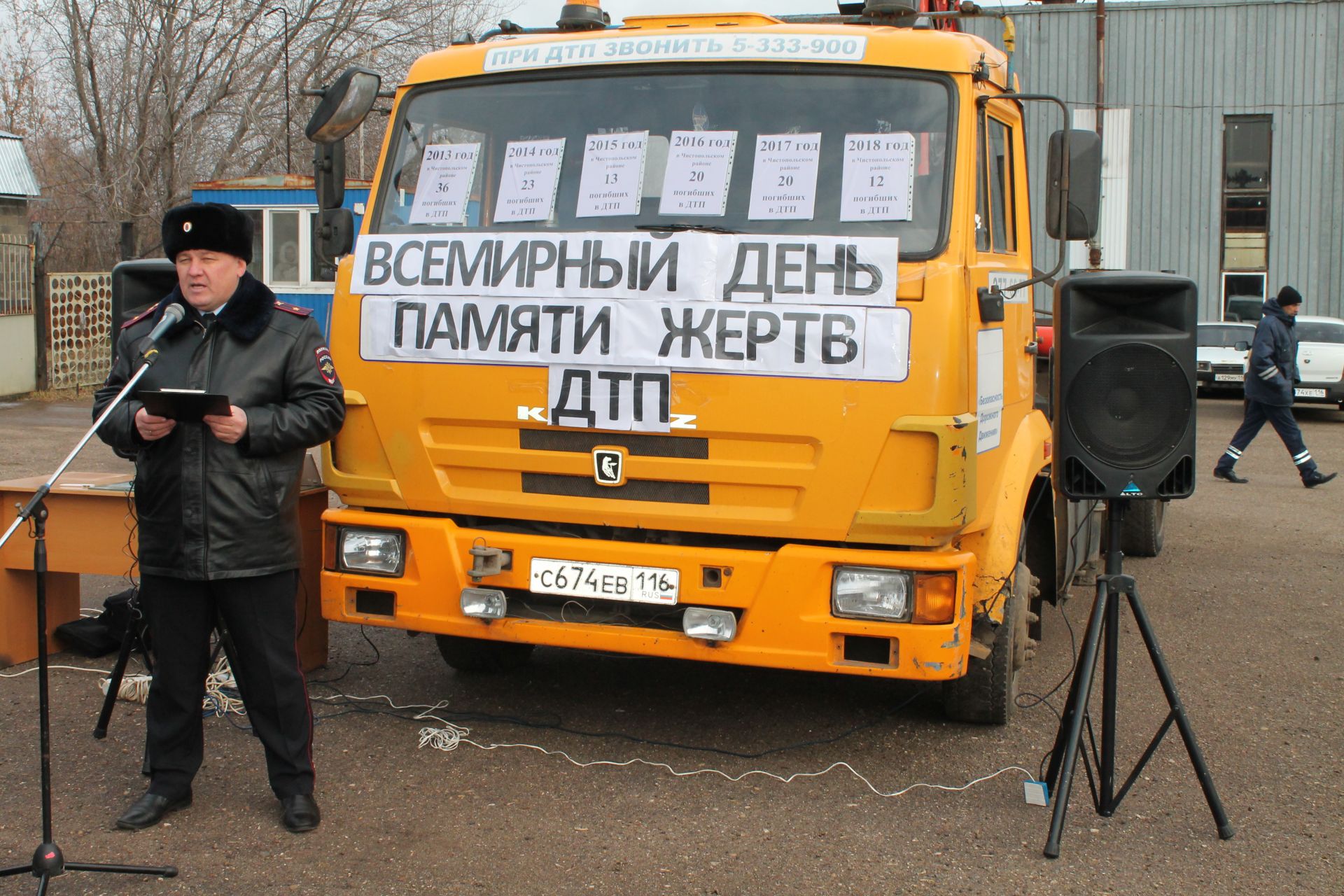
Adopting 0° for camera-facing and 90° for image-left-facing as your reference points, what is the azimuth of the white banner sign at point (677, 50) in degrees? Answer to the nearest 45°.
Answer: approximately 0°

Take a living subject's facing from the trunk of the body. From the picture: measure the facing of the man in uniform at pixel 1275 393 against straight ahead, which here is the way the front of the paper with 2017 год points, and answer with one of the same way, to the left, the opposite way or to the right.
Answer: to the left

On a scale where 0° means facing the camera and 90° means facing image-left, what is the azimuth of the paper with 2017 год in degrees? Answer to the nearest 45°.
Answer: approximately 0°

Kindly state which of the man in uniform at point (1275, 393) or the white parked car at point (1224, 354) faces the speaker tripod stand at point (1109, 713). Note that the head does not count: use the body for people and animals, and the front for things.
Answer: the white parked car
